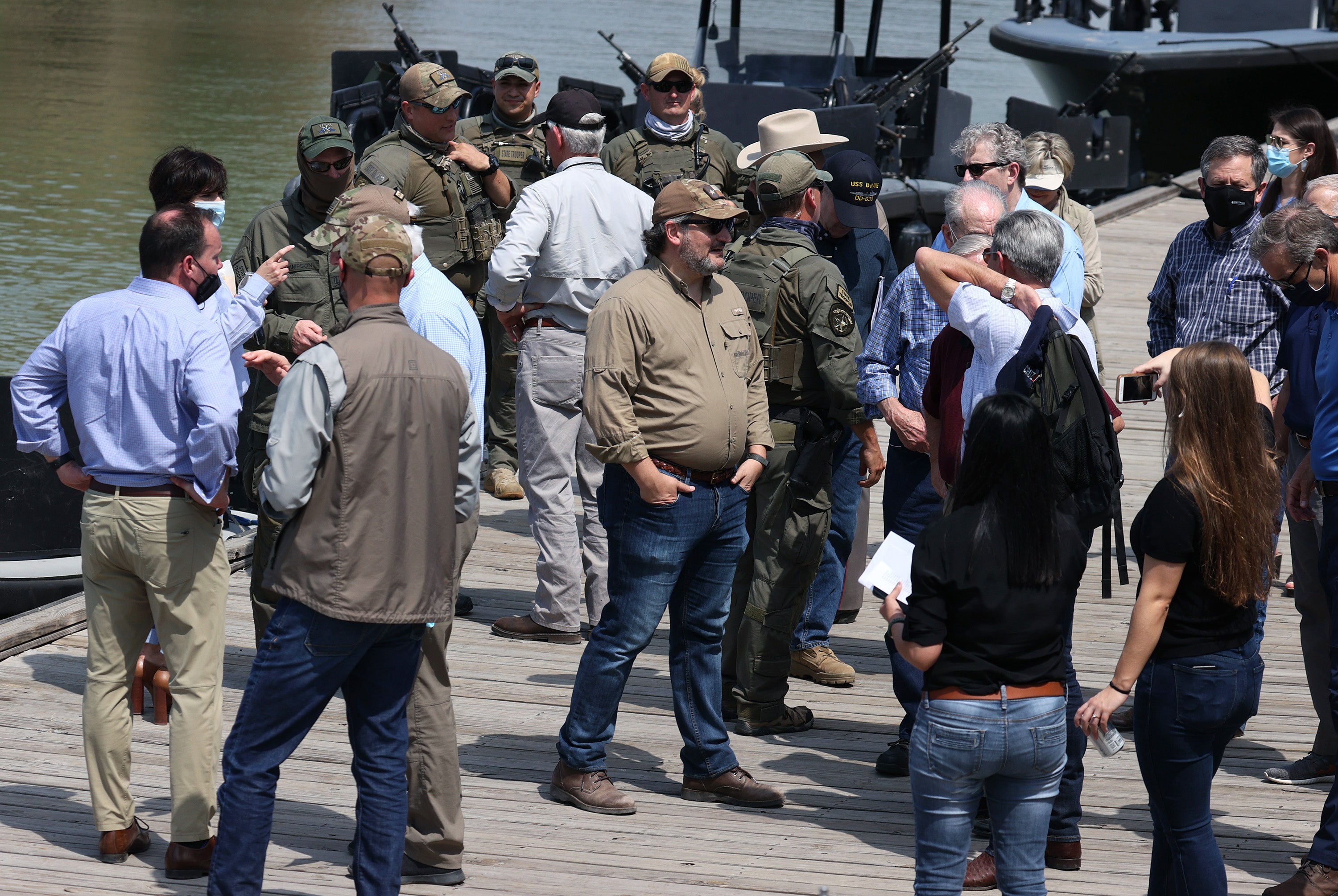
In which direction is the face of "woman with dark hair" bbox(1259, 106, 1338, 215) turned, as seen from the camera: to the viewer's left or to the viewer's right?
to the viewer's left

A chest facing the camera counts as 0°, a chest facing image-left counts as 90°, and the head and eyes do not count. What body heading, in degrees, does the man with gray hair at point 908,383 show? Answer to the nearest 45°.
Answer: approximately 315°

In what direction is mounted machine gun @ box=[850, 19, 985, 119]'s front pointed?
to the viewer's right

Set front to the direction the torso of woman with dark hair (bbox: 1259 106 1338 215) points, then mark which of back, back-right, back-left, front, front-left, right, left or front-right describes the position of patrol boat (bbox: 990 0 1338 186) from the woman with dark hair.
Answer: back-right

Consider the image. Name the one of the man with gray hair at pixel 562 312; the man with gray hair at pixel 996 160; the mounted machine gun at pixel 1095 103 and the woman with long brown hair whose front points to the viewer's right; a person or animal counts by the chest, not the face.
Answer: the mounted machine gun

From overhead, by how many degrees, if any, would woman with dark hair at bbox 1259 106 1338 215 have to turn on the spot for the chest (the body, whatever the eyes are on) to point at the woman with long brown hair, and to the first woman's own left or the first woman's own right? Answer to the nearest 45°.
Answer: approximately 45° to the first woman's own left

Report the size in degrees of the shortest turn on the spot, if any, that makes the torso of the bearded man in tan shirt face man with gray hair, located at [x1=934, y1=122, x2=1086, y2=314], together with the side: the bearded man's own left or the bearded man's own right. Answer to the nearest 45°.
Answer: approximately 90° to the bearded man's own left

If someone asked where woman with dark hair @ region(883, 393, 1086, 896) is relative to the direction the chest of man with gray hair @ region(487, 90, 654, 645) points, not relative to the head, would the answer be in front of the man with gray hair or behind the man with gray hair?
behind

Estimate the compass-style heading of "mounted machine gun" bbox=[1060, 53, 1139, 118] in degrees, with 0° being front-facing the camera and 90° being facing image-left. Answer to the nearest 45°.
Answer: approximately 270°

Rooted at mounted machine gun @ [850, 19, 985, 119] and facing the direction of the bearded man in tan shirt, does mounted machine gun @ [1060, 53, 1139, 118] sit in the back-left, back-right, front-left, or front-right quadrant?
back-left

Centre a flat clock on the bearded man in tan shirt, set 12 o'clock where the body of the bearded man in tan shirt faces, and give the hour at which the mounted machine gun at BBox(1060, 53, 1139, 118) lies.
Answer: The mounted machine gun is roughly at 8 o'clock from the bearded man in tan shirt.

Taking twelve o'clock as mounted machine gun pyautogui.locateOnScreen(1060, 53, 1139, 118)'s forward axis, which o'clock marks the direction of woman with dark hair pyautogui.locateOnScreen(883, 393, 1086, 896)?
The woman with dark hair is roughly at 3 o'clock from the mounted machine gun.
